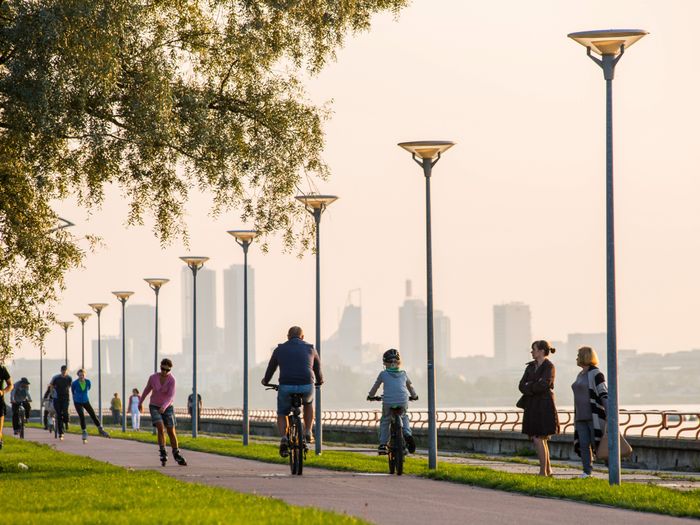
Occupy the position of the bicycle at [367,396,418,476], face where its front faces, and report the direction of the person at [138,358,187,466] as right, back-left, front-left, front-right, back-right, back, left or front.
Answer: front-left

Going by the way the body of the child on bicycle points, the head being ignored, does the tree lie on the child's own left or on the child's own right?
on the child's own left

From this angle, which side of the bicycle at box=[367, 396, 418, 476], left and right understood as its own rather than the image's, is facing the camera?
back

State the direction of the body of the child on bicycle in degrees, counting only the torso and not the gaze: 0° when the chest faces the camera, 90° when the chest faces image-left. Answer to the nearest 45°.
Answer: approximately 180°

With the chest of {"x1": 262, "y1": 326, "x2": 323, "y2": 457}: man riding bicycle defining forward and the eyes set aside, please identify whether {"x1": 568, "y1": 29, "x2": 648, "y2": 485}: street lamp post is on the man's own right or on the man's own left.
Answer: on the man's own right

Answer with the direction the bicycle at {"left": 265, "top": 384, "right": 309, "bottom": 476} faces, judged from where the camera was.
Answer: facing away from the viewer

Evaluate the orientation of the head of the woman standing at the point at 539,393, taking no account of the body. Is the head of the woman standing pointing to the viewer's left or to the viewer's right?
to the viewer's left

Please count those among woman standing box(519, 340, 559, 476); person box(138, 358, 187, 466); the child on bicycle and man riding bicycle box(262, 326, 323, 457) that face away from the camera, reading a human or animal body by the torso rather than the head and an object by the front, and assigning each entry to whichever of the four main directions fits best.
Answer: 2

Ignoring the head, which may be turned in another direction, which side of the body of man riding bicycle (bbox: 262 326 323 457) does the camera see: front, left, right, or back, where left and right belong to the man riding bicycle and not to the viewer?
back

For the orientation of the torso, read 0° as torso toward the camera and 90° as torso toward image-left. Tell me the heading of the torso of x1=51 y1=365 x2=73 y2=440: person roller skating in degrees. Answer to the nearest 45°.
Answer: approximately 0°

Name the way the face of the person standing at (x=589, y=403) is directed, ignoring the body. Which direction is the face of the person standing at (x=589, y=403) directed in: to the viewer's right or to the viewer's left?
to the viewer's left
